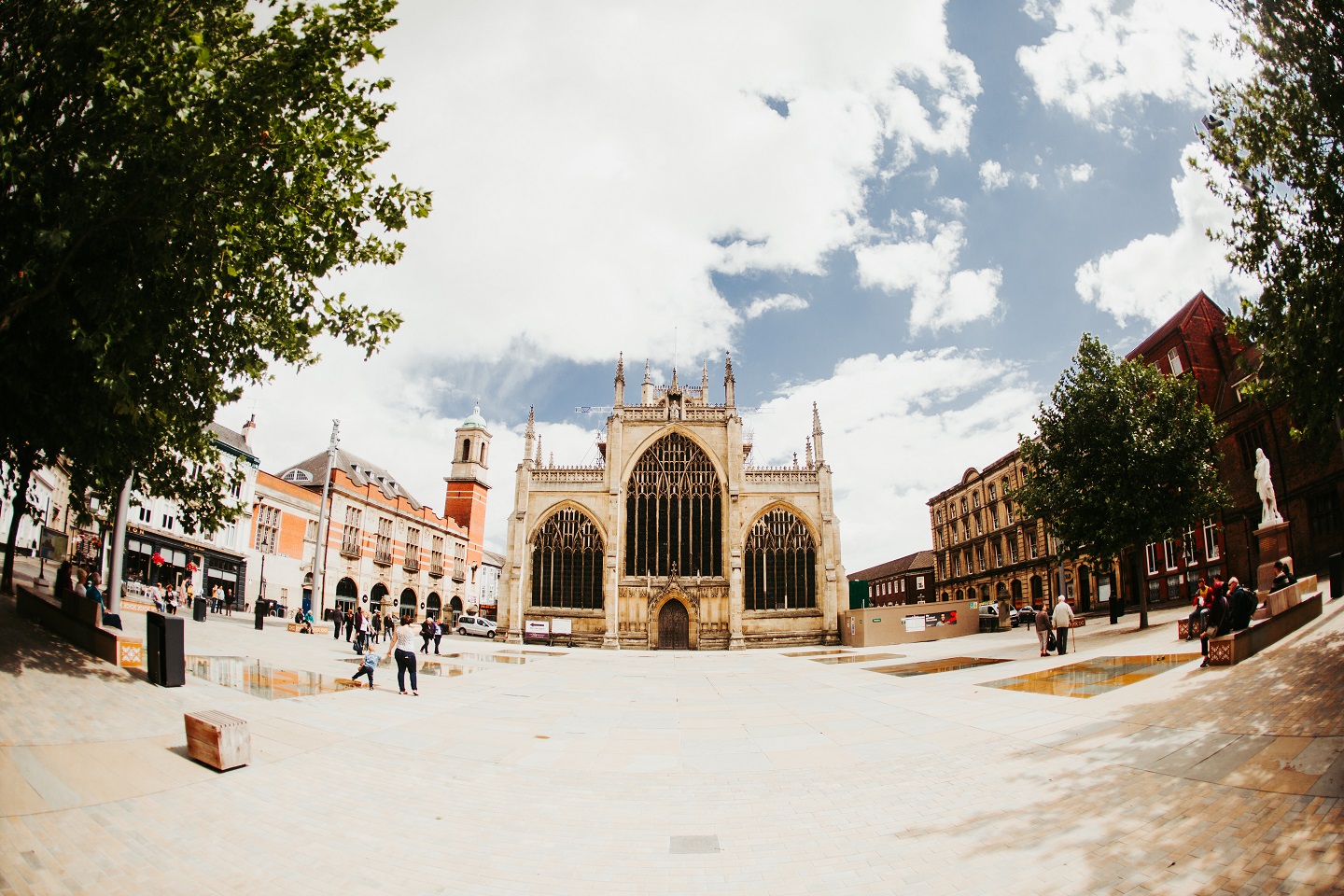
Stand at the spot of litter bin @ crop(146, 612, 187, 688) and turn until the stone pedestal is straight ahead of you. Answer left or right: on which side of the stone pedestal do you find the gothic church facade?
left

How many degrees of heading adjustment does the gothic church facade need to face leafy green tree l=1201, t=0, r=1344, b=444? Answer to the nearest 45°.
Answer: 0° — it already faces it

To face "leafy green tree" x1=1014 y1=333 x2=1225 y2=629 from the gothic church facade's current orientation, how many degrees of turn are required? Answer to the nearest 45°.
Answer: approximately 45° to its left

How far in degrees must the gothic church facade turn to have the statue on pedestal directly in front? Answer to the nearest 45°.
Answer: approximately 45° to its left

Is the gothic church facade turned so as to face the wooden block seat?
yes
